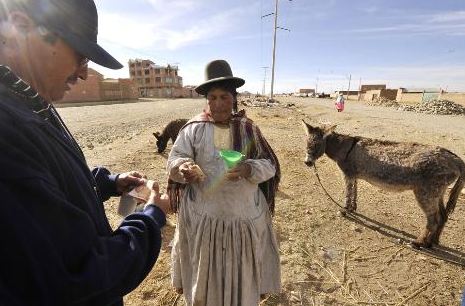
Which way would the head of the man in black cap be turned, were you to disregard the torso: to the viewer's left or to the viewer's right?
to the viewer's right

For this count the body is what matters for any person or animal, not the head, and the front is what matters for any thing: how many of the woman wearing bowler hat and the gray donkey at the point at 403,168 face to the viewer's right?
0

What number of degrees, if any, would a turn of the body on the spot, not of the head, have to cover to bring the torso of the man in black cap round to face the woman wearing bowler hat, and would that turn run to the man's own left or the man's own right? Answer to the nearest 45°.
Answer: approximately 45° to the man's own left

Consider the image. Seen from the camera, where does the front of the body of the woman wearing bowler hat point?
toward the camera

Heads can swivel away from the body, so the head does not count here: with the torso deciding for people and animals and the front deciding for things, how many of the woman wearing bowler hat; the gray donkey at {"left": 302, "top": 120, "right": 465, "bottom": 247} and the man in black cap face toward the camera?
1

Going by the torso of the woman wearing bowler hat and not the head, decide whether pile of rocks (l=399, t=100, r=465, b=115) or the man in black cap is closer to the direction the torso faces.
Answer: the man in black cap

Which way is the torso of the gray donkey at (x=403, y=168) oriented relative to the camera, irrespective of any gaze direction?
to the viewer's left

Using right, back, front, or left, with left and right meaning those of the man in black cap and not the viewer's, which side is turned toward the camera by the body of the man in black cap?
right

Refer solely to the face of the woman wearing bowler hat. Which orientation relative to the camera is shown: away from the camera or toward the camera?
toward the camera

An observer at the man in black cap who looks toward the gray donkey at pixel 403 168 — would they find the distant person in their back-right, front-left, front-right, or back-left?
front-left

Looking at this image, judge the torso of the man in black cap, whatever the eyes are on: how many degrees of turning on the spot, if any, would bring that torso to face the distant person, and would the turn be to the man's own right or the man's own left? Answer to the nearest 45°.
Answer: approximately 45° to the man's own left

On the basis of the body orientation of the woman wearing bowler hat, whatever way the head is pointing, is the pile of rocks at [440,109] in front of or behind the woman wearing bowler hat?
behind
